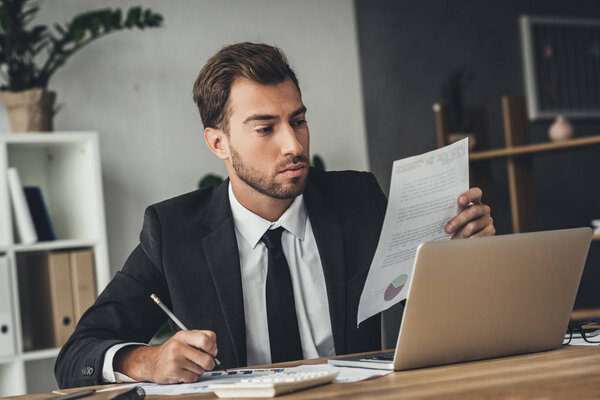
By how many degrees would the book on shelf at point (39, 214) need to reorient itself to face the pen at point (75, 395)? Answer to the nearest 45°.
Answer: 0° — it already faces it

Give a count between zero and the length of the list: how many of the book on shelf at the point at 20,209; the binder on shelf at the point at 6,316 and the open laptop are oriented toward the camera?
2

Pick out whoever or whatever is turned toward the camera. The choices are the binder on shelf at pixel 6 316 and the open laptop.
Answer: the binder on shelf

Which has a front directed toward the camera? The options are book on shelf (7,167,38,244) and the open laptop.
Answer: the book on shelf

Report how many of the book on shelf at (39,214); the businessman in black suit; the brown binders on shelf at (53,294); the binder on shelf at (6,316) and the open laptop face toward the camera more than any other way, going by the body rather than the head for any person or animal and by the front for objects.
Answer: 4

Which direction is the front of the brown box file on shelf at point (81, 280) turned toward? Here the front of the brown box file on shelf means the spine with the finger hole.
toward the camera

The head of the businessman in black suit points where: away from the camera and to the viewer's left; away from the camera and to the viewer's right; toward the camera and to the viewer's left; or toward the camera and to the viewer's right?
toward the camera and to the viewer's right

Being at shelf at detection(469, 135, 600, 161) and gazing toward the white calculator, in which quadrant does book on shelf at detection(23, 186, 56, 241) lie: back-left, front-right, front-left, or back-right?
front-right

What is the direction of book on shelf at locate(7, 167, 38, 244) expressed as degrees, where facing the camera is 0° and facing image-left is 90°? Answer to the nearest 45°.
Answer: approximately 0°
